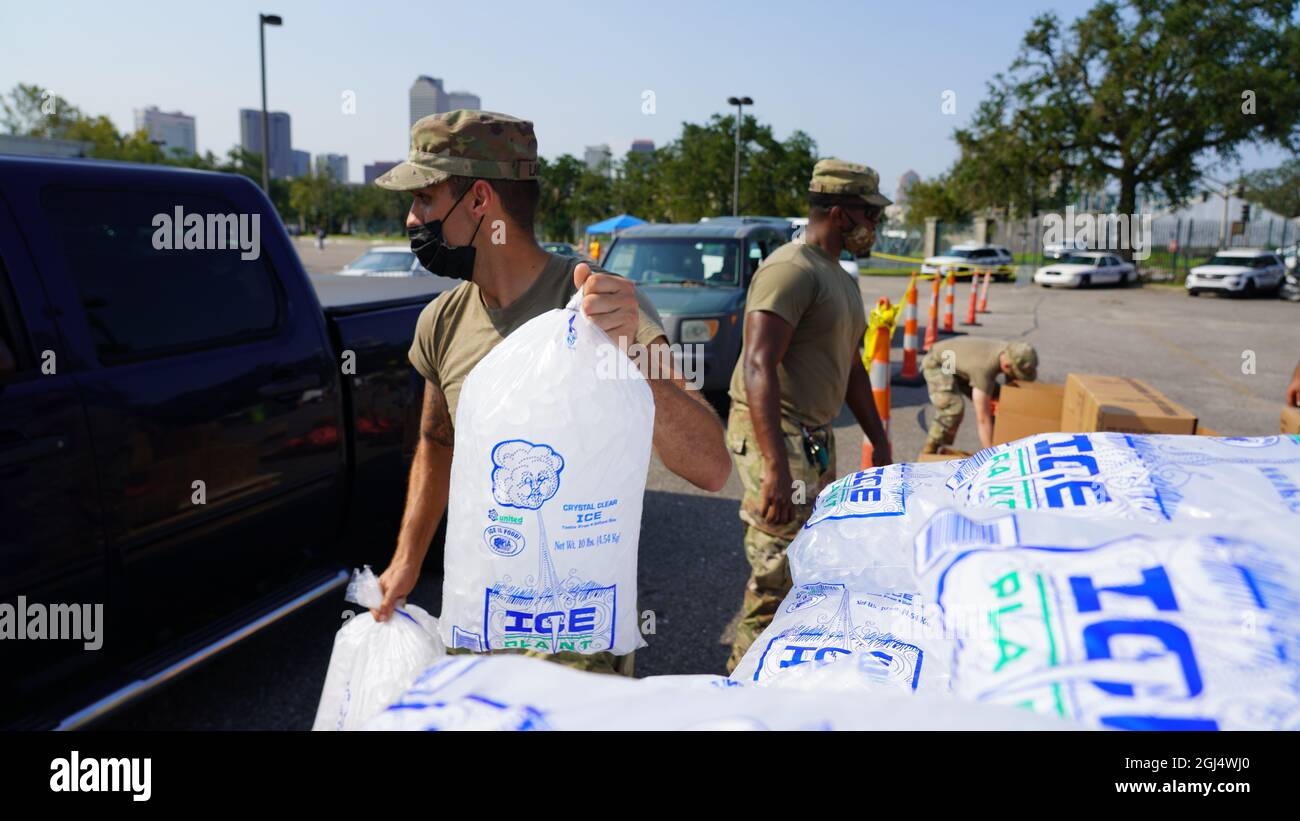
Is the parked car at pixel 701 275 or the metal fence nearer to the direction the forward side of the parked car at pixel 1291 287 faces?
the parked car

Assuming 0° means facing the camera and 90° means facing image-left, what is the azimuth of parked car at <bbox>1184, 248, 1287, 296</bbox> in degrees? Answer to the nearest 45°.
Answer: approximately 45°

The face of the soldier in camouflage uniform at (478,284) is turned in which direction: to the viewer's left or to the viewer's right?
to the viewer's left

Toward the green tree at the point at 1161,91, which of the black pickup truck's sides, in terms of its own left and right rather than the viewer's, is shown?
back

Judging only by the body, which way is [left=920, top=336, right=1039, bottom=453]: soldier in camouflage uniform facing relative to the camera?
to the viewer's right

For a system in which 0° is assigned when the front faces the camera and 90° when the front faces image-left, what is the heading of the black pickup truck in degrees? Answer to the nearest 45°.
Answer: approximately 45°

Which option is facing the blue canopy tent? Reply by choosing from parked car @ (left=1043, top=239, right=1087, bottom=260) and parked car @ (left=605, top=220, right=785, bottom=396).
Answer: parked car @ (left=1043, top=239, right=1087, bottom=260)

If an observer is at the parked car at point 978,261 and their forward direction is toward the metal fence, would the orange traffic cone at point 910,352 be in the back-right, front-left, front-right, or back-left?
back-right
